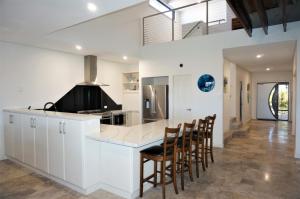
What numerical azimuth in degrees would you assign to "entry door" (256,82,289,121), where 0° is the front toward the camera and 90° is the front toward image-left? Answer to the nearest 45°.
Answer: approximately 0°

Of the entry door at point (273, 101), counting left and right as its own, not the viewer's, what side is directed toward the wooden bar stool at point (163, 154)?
front

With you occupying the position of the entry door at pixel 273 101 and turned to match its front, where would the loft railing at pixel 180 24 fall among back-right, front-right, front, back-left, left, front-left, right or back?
front-right

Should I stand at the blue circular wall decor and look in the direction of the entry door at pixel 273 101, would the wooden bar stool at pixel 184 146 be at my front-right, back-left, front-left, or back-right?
back-right

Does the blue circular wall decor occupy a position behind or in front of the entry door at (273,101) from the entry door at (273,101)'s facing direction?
in front

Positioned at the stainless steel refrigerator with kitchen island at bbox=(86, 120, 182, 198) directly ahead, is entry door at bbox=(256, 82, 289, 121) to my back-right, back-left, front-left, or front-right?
back-left

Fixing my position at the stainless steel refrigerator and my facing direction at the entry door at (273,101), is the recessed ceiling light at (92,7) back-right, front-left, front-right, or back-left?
back-right

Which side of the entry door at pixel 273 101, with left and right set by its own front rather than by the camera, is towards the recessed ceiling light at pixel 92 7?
front

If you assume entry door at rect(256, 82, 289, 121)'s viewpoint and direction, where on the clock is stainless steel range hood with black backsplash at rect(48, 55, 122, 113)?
The stainless steel range hood with black backsplash is roughly at 1 o'clock from the entry door.
